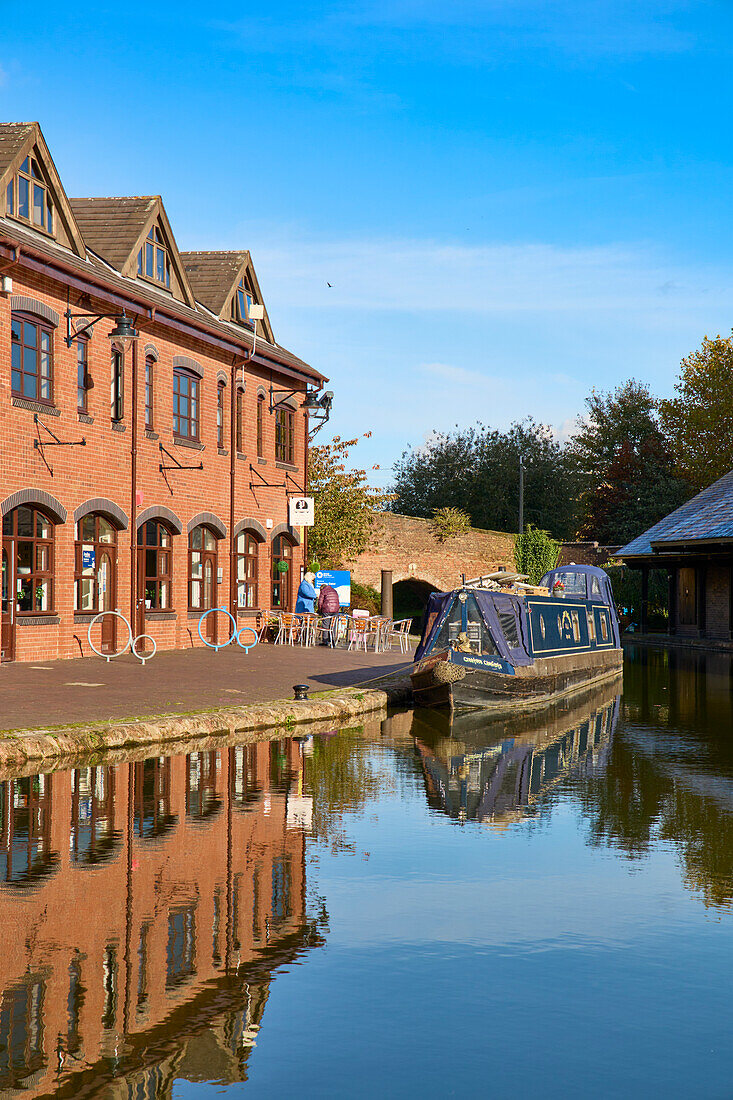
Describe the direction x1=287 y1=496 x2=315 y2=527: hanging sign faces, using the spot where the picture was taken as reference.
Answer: facing the viewer

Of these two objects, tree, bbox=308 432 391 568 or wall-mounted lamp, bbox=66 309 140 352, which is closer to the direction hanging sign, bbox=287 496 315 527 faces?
the wall-mounted lamp

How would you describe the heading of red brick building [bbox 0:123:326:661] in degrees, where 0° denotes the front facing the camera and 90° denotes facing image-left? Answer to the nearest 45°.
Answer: approximately 315°

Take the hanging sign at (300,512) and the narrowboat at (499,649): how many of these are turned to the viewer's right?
0

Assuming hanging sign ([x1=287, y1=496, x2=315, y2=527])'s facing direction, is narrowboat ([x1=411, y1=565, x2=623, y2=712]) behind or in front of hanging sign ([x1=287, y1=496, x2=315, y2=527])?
in front

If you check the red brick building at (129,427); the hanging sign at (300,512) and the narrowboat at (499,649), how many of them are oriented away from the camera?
0

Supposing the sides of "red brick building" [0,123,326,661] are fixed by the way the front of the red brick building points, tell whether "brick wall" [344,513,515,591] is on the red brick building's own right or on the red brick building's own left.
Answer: on the red brick building's own left

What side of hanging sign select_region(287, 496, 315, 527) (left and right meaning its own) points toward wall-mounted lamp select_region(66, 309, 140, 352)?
front

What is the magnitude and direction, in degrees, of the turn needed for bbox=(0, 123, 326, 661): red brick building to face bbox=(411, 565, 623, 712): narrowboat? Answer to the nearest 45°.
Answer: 0° — it already faces it

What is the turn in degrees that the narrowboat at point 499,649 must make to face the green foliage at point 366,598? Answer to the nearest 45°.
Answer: approximately 135° to its right

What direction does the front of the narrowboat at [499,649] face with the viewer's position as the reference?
facing the viewer and to the left of the viewer
